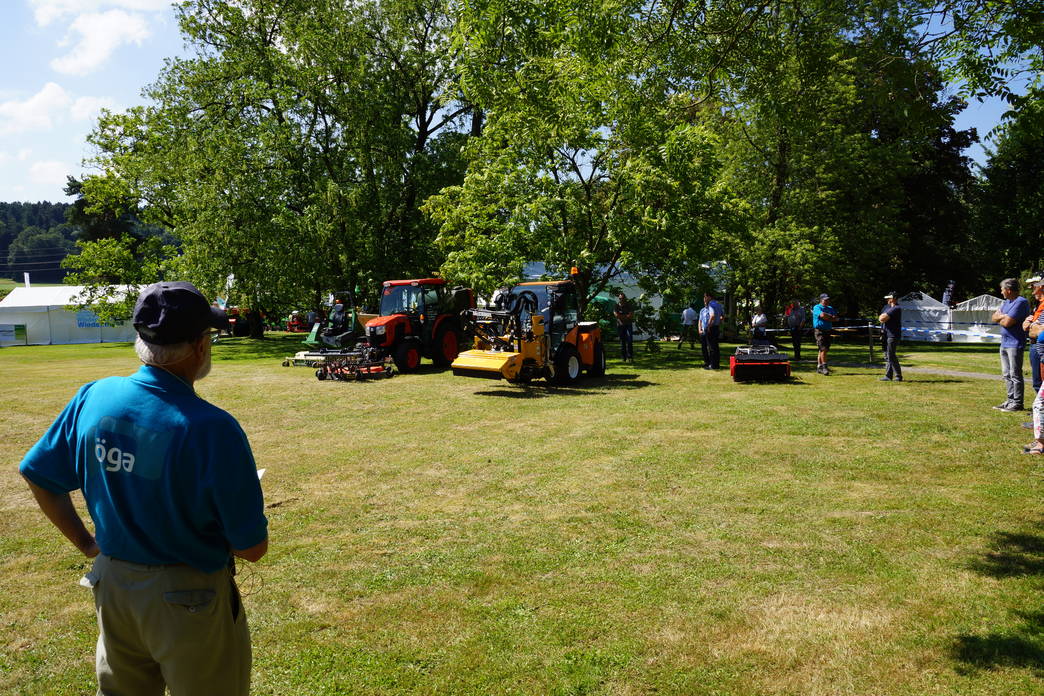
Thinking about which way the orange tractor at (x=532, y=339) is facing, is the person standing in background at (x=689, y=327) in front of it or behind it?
behind

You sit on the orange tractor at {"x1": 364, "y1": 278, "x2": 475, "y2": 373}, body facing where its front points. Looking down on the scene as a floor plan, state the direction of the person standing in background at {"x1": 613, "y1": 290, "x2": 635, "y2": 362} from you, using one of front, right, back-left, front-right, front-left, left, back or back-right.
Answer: back-left

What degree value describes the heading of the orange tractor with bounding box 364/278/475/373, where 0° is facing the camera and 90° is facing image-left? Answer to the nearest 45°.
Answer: approximately 45°

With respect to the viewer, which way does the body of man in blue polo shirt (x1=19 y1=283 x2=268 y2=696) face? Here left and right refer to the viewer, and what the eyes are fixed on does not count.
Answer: facing away from the viewer and to the right of the viewer

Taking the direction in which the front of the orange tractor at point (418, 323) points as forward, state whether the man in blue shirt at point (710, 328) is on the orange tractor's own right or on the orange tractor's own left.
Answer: on the orange tractor's own left

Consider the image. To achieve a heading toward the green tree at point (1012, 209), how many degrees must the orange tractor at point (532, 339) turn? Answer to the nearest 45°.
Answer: approximately 180°

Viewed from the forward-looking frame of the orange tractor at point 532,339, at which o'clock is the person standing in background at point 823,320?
The person standing in background is roughly at 7 o'clock from the orange tractor.

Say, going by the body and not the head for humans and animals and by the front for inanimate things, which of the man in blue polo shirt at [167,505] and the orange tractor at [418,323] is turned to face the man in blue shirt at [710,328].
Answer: the man in blue polo shirt

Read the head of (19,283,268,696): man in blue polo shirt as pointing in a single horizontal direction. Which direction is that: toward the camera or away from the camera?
away from the camera

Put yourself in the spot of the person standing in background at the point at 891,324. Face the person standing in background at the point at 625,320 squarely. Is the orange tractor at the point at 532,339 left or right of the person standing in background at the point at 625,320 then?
left

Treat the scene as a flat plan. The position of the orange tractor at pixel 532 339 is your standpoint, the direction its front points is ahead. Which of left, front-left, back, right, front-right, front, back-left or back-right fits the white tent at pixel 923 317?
back

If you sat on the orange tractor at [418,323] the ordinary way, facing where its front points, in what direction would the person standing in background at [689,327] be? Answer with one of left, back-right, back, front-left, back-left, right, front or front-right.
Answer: back
